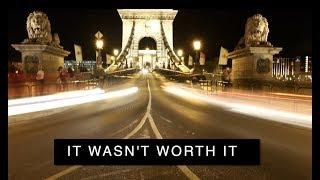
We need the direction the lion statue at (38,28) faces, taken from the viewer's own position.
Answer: facing the viewer and to the left of the viewer

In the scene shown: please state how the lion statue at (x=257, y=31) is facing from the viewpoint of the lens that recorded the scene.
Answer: facing the viewer and to the right of the viewer

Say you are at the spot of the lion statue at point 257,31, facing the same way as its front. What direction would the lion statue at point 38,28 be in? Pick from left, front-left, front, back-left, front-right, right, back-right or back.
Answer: back-right

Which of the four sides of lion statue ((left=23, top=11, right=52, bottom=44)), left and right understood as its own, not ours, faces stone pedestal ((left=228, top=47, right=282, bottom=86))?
left

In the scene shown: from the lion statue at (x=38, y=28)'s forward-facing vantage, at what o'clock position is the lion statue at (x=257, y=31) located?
the lion statue at (x=257, y=31) is roughly at 8 o'clock from the lion statue at (x=38, y=28).

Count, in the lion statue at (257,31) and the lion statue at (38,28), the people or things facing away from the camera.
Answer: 0
